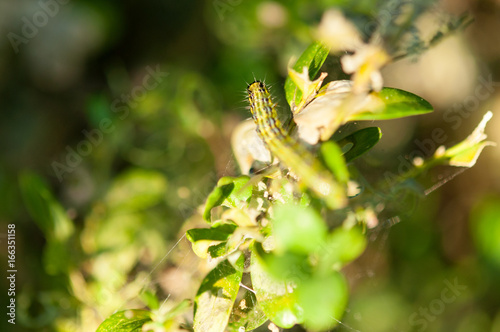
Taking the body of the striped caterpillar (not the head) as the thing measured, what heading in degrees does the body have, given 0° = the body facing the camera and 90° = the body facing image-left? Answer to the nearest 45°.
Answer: approximately 135°
